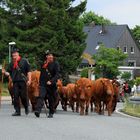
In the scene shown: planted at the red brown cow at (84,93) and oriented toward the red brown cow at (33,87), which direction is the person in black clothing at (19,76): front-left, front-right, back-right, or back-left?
front-left

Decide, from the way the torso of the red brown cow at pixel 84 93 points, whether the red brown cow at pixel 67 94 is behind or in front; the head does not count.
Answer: behind

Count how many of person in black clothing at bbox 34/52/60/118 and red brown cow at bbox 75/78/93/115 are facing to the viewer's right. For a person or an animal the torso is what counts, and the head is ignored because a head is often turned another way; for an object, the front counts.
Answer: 0

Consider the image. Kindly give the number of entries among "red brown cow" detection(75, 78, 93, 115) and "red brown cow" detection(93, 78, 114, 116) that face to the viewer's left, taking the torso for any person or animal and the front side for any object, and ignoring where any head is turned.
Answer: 0

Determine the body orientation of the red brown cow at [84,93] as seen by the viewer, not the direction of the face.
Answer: toward the camera

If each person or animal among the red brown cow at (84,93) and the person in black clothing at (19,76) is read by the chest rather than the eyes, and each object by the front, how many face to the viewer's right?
0

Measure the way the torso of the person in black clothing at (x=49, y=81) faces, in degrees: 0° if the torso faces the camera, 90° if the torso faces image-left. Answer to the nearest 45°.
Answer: approximately 45°
